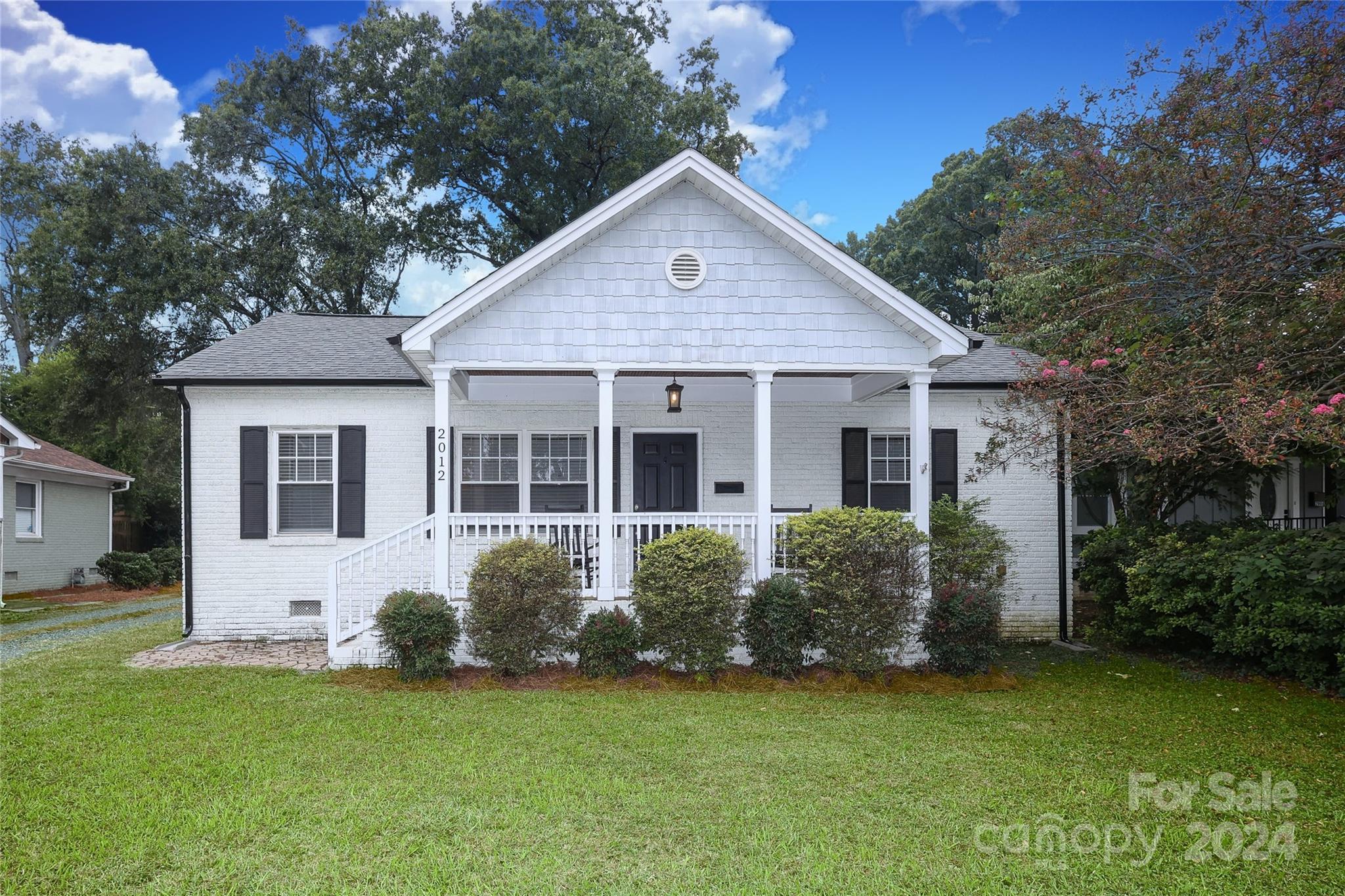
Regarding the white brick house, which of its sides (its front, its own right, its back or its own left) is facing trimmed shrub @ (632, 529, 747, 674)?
front

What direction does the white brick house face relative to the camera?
toward the camera

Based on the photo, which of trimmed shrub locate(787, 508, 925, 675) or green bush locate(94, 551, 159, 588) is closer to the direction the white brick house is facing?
the trimmed shrub

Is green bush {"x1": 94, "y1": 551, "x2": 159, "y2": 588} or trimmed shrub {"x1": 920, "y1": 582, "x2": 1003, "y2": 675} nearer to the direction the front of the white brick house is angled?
the trimmed shrub

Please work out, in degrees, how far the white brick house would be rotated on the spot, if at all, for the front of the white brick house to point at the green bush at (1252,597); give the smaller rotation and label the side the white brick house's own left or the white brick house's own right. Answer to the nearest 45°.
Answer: approximately 45° to the white brick house's own left

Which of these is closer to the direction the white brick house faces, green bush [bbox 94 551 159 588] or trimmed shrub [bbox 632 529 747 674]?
the trimmed shrub

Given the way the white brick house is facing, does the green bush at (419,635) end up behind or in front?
in front

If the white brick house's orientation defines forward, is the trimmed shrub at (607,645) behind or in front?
in front

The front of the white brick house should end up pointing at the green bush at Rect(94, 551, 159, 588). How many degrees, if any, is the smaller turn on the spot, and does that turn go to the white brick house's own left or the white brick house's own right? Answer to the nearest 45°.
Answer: approximately 135° to the white brick house's own right
